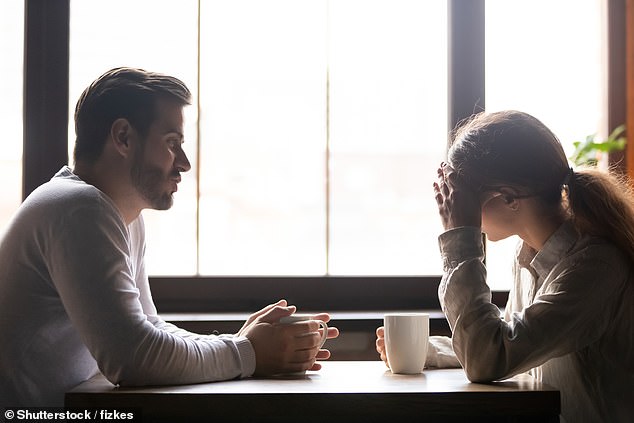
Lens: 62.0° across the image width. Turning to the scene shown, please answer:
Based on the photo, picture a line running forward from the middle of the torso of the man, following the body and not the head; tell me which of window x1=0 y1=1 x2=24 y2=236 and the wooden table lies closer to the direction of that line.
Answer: the wooden table

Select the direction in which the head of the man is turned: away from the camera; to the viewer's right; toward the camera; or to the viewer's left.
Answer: to the viewer's right

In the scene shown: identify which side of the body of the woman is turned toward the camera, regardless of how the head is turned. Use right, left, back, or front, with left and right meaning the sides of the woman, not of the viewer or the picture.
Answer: left

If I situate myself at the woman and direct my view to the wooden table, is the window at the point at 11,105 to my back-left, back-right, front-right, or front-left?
front-right

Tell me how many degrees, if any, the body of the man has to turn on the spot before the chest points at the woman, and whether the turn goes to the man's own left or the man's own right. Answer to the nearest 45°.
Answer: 0° — they already face them

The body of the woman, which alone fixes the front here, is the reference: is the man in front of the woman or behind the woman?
in front

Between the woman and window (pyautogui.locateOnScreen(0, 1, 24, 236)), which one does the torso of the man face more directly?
the woman

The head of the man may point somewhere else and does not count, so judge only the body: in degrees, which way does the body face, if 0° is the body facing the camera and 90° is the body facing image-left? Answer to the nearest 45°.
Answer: approximately 270°

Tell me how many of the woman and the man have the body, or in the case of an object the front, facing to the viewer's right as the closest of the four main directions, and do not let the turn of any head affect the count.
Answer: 1
